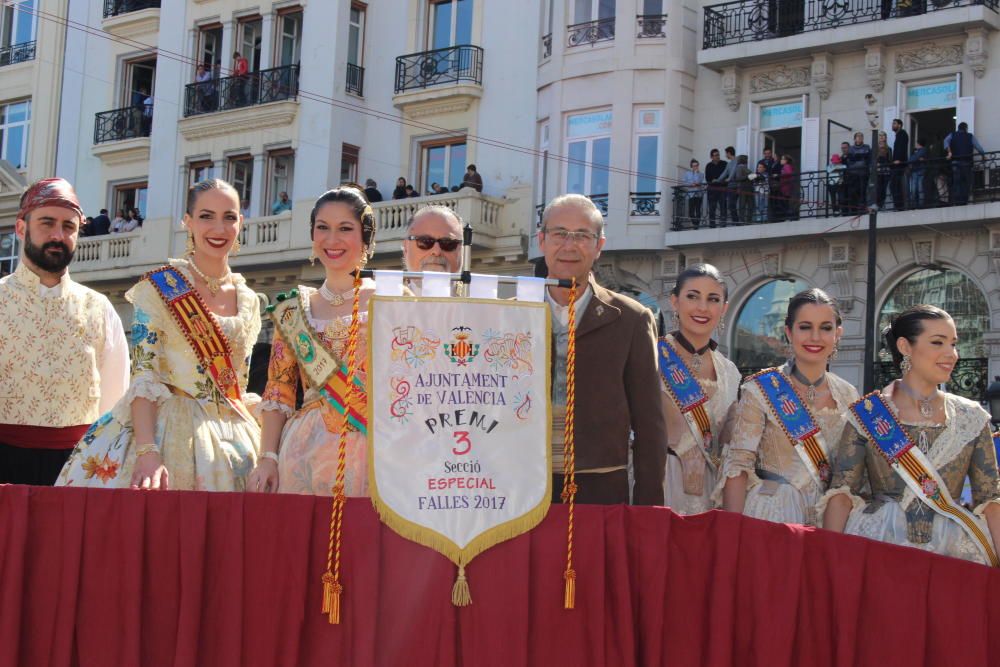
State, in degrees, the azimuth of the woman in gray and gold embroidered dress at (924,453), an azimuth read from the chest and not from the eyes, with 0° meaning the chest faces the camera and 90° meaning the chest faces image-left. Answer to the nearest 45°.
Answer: approximately 0°

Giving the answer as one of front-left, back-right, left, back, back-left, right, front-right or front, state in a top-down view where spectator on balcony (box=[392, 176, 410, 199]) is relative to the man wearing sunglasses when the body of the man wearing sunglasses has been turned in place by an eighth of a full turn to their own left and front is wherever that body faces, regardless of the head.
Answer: back-left

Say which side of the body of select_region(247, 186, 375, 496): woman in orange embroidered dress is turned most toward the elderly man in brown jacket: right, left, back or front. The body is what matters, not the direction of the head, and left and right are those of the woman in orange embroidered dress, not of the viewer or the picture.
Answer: left

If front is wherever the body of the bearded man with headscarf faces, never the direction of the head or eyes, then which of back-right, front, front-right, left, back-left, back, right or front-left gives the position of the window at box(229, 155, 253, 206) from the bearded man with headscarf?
back

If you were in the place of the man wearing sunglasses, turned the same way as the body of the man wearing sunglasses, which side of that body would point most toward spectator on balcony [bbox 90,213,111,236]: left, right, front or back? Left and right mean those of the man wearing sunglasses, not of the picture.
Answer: back

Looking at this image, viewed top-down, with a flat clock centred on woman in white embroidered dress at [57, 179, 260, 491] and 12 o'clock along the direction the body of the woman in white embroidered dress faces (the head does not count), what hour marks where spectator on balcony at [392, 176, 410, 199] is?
The spectator on balcony is roughly at 8 o'clock from the woman in white embroidered dress.

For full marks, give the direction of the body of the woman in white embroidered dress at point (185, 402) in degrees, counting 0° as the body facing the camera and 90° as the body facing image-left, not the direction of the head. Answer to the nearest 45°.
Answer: approximately 315°

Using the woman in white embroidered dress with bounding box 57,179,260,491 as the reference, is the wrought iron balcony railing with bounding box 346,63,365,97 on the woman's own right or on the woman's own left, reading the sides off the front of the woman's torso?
on the woman's own left

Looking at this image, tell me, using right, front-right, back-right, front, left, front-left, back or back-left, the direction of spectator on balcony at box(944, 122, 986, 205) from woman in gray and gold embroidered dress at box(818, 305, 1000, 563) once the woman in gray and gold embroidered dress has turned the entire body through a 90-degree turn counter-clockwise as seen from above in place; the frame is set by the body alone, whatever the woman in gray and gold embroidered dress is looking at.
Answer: left
